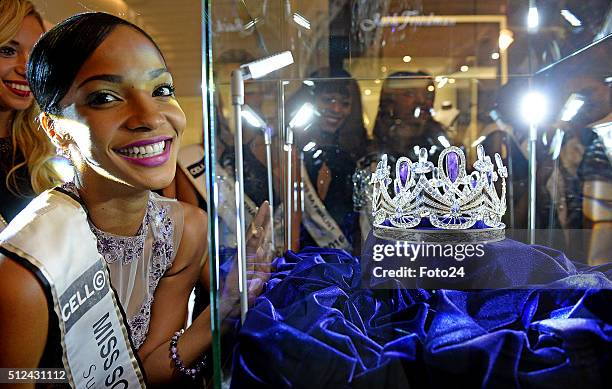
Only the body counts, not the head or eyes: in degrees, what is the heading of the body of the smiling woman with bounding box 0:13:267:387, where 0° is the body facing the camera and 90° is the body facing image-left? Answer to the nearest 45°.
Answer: approximately 315°

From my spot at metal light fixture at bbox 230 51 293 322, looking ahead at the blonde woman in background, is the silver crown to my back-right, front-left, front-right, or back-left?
back-right
